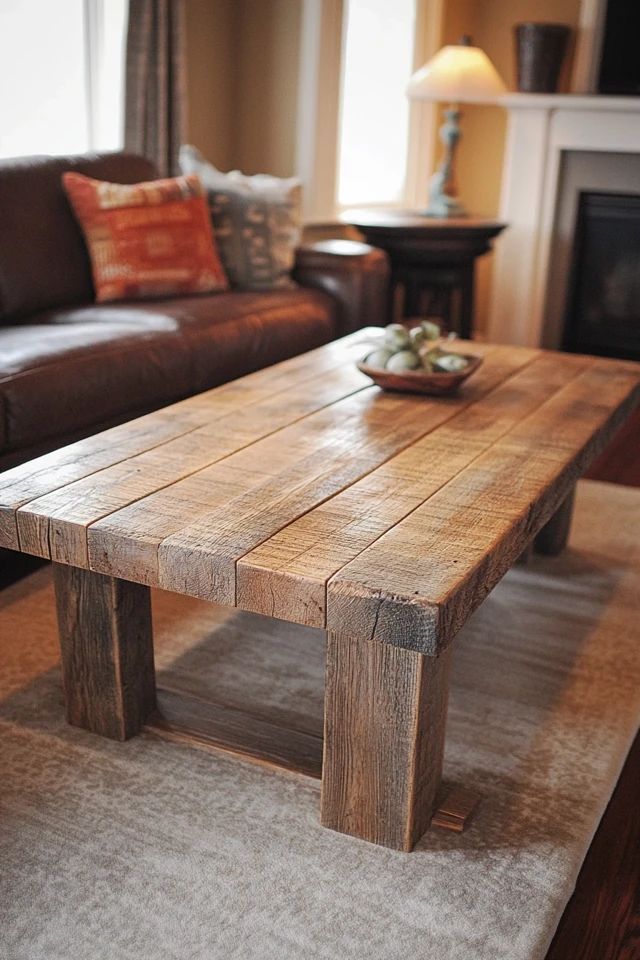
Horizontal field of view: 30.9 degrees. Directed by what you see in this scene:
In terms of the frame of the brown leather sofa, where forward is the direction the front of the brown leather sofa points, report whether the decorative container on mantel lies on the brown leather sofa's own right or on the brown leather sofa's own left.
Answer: on the brown leather sofa's own left

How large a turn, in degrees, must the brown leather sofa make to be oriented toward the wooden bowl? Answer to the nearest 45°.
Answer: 0° — it already faces it

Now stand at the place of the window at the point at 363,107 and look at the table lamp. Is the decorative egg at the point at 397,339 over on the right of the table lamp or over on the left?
right

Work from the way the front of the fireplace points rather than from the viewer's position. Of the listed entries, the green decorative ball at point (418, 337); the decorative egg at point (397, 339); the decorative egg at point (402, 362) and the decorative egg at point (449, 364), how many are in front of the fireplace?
4

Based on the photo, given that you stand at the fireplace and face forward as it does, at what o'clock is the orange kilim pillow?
The orange kilim pillow is roughly at 1 o'clock from the fireplace.

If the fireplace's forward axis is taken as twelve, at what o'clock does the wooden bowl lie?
The wooden bowl is roughly at 12 o'clock from the fireplace.

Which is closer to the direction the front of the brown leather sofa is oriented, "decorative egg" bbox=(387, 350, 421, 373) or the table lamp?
the decorative egg

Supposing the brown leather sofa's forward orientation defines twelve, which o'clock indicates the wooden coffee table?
The wooden coffee table is roughly at 1 o'clock from the brown leather sofa.

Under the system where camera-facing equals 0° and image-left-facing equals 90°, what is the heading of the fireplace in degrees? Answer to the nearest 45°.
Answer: approximately 0°

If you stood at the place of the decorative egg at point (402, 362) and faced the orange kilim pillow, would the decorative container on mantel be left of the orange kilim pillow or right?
right

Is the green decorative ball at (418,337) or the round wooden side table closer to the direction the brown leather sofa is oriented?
the green decorative ball

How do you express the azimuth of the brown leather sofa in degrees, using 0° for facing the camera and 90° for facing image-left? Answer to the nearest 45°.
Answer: approximately 315°

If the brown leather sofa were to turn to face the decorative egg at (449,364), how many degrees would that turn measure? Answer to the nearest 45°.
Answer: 0° — it already faces it
